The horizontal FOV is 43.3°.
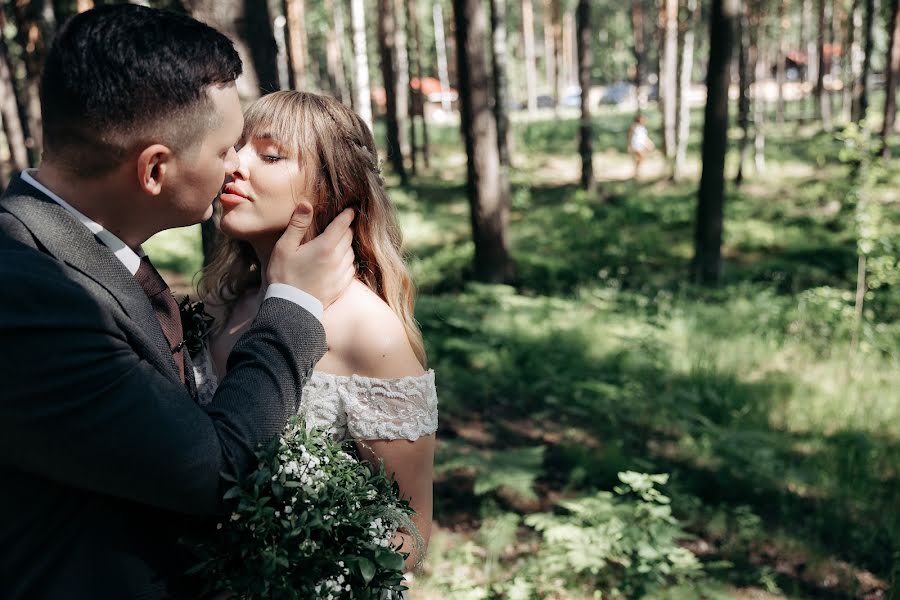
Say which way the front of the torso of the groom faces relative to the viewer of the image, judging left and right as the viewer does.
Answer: facing to the right of the viewer

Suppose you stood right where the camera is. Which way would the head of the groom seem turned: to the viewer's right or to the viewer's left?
to the viewer's right

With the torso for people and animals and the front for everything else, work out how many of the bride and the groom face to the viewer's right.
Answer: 1

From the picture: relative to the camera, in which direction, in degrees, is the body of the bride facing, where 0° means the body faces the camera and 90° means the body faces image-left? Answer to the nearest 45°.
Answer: approximately 45°

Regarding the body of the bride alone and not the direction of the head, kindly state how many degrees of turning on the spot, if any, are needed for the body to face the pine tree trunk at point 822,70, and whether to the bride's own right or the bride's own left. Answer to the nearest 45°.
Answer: approximately 180°

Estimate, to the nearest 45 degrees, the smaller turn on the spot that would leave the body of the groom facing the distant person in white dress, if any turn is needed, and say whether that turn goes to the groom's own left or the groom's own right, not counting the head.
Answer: approximately 45° to the groom's own left

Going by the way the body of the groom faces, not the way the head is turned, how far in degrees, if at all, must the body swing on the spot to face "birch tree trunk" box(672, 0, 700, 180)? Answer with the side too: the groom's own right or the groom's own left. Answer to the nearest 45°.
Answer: approximately 45° to the groom's own left

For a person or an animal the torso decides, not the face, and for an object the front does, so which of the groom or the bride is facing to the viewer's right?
the groom
